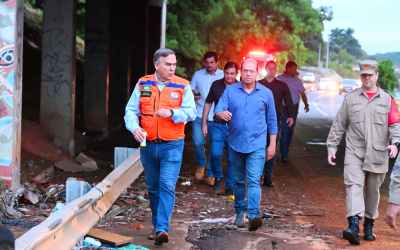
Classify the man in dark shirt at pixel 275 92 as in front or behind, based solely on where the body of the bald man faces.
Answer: behind

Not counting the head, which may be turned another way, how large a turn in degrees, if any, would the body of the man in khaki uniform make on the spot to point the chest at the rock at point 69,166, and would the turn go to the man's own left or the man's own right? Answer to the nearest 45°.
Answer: approximately 135° to the man's own right

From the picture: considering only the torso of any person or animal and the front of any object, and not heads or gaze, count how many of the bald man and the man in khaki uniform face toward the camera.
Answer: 2

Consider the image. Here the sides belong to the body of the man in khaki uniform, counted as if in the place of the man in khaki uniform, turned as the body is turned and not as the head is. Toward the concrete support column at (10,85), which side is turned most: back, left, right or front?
right

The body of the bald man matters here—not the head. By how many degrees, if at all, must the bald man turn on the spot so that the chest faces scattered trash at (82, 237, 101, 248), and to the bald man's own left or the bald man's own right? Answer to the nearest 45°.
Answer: approximately 45° to the bald man's own right

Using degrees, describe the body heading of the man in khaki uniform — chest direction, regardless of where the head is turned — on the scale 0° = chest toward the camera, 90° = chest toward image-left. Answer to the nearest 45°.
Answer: approximately 0°

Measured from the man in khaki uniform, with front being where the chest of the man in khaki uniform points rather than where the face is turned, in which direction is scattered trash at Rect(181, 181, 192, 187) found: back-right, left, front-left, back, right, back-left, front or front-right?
back-right

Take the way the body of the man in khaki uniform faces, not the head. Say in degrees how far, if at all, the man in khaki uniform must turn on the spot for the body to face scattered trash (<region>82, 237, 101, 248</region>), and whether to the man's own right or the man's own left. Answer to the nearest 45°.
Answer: approximately 45° to the man's own right
